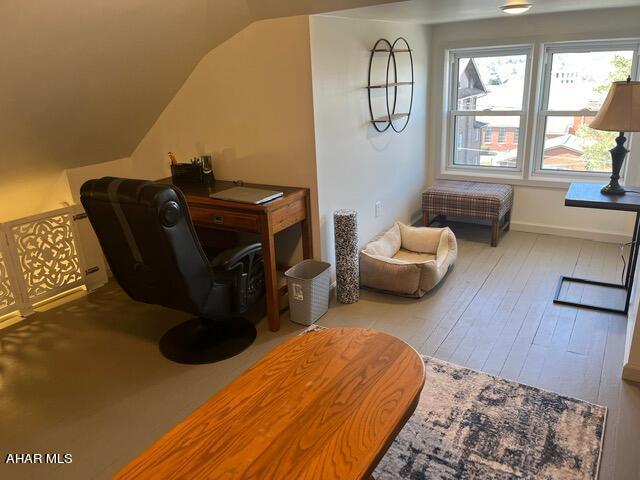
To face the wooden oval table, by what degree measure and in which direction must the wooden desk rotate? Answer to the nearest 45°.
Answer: approximately 45° to its left

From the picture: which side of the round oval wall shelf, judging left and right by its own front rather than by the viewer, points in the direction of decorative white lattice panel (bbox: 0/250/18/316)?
right

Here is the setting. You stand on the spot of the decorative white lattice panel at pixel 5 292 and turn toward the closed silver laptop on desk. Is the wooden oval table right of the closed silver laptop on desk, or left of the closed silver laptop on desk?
right

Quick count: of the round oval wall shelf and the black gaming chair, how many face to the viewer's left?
0

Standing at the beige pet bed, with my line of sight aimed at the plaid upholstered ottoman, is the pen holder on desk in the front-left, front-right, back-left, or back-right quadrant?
back-left

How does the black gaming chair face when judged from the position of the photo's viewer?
facing away from the viewer and to the right of the viewer

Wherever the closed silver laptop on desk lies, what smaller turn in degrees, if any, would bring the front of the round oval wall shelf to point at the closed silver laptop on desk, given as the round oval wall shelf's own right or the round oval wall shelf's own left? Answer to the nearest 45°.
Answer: approximately 90° to the round oval wall shelf's own right

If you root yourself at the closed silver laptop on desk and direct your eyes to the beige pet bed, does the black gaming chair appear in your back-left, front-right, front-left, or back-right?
back-right

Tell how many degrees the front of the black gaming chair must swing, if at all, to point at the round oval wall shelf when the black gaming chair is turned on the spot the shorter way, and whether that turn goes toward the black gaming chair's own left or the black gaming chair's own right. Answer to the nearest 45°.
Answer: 0° — it already faces it

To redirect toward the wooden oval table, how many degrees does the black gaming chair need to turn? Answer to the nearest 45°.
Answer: approximately 135° to its right

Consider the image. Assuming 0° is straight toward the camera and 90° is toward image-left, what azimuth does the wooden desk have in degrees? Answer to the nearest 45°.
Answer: approximately 45°

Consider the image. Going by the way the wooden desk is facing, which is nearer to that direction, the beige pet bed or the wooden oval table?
the wooden oval table

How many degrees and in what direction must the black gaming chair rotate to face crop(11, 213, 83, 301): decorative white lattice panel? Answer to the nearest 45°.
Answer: approximately 90° to its left

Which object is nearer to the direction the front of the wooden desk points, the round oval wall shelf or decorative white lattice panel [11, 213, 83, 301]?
the decorative white lattice panel
